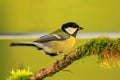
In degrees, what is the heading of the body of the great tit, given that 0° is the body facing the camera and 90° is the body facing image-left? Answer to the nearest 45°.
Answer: approximately 270°
